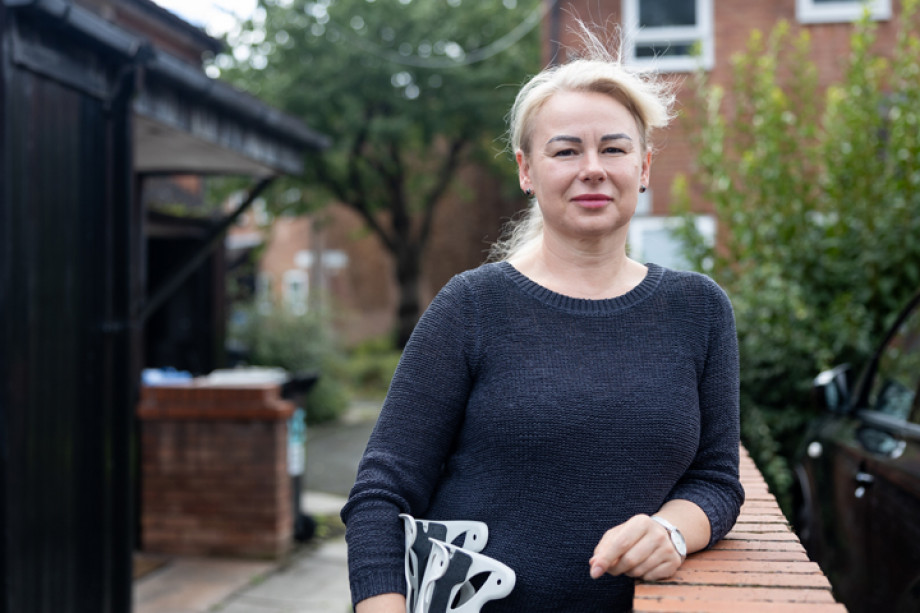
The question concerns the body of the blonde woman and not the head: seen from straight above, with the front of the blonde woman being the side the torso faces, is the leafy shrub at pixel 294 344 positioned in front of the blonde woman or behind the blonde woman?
behind

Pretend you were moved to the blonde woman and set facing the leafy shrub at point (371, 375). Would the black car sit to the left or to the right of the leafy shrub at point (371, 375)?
right

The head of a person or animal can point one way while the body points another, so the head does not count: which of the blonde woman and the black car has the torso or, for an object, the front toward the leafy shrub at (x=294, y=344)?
the black car

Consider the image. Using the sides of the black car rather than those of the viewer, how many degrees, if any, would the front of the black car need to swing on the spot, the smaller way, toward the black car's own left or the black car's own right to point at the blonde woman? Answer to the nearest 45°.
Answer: approximately 135° to the black car's own left

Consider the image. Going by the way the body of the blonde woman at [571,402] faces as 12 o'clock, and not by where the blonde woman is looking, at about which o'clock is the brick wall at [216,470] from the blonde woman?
The brick wall is roughly at 5 o'clock from the blonde woman.

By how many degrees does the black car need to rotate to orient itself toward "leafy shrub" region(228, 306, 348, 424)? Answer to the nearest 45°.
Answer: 0° — it already faces it

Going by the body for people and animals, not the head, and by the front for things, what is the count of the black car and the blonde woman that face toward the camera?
1

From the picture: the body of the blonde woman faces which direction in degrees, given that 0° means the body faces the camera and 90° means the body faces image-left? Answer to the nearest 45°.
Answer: approximately 0°

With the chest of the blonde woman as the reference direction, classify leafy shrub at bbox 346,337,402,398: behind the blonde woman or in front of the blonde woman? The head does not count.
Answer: behind

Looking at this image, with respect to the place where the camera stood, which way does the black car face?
facing away from the viewer and to the left of the viewer
